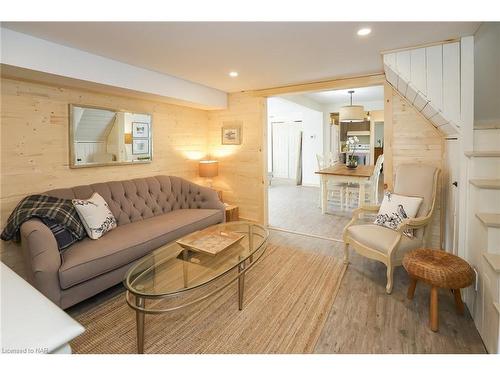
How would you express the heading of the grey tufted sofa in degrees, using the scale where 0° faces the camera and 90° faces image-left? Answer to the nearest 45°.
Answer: approximately 315°

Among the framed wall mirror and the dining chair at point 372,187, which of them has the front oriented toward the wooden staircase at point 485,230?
the framed wall mirror

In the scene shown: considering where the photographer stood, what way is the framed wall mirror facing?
facing the viewer and to the right of the viewer

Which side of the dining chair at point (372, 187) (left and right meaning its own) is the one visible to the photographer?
left

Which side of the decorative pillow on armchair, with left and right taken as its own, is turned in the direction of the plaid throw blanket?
front

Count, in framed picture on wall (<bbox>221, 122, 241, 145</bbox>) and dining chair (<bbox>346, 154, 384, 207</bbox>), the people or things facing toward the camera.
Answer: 1

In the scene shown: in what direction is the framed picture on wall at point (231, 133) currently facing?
toward the camera

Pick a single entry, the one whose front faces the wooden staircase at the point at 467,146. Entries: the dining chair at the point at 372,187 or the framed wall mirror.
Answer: the framed wall mirror

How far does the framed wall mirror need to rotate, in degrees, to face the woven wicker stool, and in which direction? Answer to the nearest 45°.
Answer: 0° — it already faces it

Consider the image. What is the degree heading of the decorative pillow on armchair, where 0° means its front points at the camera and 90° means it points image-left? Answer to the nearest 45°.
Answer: approximately 45°

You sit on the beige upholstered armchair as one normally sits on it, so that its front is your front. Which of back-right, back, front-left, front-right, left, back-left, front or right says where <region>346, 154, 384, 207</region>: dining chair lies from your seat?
back-right

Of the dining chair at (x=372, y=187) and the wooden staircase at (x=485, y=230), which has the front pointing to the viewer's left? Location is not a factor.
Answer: the dining chair

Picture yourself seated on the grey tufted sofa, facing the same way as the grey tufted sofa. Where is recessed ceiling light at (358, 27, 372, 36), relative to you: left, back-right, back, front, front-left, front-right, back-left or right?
front
